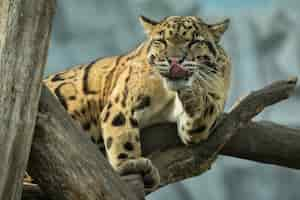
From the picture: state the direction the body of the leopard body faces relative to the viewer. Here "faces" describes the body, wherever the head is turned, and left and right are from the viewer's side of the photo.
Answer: facing the viewer and to the right of the viewer

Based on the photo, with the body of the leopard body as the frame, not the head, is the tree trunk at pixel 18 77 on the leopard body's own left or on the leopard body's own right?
on the leopard body's own right
